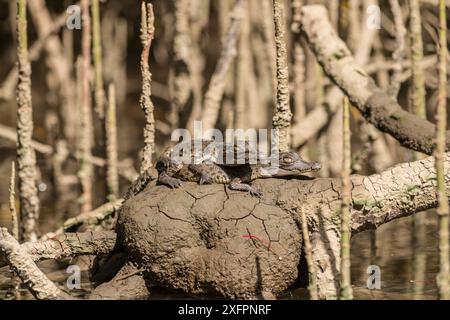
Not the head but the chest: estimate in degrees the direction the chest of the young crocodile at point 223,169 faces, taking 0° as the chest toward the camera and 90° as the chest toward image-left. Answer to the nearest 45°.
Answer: approximately 270°

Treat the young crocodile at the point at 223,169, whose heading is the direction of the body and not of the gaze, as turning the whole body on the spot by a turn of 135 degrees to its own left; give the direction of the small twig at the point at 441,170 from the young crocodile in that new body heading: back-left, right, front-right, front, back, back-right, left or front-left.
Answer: back

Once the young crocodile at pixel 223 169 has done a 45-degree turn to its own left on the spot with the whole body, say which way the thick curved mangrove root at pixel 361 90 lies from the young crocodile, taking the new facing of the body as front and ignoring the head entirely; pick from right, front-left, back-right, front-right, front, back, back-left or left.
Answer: front

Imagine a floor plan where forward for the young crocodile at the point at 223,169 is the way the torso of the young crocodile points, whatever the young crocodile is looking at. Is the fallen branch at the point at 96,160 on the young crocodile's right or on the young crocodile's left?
on the young crocodile's left

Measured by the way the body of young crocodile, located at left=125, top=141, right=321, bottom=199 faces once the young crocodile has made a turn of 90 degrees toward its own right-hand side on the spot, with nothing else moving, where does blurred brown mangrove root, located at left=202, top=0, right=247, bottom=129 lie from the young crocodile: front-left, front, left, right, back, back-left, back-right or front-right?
back

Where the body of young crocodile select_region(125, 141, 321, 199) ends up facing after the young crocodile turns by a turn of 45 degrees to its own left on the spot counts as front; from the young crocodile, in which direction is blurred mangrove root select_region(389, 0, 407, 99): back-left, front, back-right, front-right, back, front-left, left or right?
front

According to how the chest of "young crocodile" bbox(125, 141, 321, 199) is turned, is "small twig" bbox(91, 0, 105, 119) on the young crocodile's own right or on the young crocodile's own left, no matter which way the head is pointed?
on the young crocodile's own left

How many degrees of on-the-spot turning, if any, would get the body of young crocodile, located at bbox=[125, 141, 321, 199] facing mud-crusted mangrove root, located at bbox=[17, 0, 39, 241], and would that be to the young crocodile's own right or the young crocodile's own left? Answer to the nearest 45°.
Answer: approximately 135° to the young crocodile's own left

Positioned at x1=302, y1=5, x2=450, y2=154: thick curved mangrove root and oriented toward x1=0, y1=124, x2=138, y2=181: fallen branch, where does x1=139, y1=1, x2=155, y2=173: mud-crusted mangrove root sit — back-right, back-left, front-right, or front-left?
front-left

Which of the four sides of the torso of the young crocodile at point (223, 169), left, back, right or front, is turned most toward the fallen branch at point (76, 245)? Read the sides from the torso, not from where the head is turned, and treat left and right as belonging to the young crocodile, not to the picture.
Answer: back

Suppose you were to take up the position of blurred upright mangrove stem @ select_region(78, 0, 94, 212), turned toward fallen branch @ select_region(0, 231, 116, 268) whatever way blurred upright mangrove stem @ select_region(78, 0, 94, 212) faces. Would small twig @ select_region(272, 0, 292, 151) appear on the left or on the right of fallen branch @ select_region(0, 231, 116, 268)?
left
